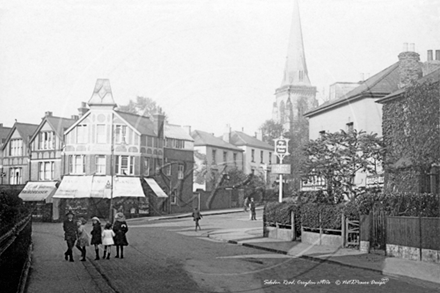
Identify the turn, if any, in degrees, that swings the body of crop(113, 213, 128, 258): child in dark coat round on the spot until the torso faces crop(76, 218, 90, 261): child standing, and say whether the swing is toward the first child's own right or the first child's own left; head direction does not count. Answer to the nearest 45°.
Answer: approximately 45° to the first child's own right

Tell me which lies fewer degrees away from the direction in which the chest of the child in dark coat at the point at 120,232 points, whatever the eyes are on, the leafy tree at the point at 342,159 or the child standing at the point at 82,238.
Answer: the child standing

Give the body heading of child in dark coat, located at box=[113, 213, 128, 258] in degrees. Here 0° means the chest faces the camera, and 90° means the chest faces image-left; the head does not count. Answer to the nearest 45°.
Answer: approximately 0°

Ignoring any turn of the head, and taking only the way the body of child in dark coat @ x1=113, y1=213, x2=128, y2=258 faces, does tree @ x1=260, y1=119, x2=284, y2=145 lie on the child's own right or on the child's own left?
on the child's own left

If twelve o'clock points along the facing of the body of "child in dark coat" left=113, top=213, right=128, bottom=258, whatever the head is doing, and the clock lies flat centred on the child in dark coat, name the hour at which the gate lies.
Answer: The gate is roughly at 9 o'clock from the child in dark coat.
